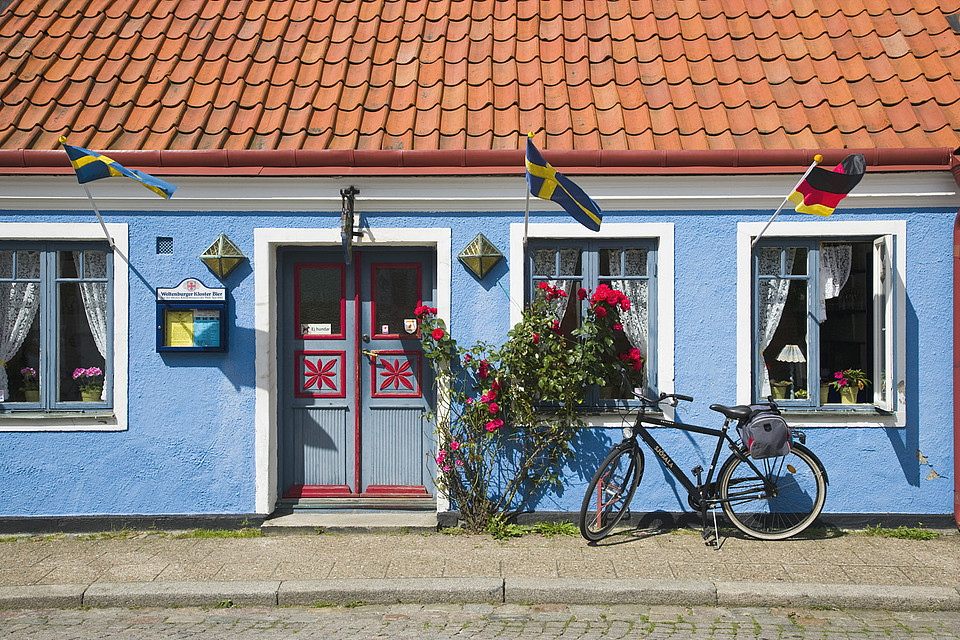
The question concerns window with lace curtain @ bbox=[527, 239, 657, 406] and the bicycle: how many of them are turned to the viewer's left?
1

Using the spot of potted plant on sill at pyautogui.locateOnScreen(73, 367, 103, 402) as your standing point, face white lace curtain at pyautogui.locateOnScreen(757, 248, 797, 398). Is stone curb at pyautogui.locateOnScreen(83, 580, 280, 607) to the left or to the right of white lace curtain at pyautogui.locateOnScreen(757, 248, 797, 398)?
right

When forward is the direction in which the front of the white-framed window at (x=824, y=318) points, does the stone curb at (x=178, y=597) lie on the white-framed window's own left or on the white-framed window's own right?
on the white-framed window's own right

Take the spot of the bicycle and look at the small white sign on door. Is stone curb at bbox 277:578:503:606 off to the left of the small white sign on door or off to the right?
left

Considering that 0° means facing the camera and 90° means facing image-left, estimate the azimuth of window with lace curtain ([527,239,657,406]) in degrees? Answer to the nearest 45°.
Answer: approximately 0°

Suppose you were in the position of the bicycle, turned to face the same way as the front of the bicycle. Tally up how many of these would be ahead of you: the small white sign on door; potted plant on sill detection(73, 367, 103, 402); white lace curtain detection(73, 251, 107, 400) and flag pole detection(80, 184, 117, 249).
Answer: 4

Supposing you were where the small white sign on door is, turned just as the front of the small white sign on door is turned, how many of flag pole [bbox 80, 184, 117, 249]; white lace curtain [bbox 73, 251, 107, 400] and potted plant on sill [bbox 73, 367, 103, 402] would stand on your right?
3

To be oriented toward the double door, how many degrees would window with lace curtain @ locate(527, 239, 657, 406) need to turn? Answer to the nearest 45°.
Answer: approximately 90° to its right

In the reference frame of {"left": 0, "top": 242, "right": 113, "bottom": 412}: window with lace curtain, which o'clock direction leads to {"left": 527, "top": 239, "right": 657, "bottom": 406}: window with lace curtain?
{"left": 527, "top": 239, "right": 657, "bottom": 406}: window with lace curtain is roughly at 10 o'clock from {"left": 0, "top": 242, "right": 113, "bottom": 412}: window with lace curtain.

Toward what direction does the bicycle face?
to the viewer's left
